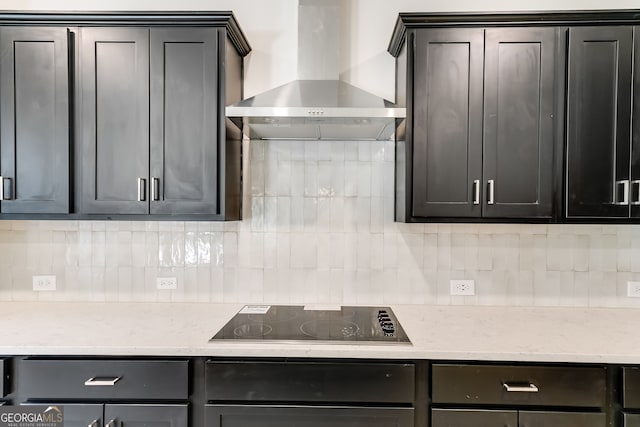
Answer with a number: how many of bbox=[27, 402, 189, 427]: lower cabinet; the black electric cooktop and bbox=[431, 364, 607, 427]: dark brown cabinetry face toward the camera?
3

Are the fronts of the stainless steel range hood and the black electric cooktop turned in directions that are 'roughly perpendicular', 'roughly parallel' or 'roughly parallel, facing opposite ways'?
roughly parallel

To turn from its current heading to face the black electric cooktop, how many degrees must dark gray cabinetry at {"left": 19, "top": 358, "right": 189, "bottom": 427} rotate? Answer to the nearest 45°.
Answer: approximately 90° to its left

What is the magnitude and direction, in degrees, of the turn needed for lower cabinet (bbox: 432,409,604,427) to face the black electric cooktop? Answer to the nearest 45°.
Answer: approximately 90° to its right

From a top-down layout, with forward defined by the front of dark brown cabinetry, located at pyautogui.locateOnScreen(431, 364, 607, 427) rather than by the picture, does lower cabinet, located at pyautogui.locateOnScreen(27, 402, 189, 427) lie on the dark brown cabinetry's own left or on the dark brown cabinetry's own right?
on the dark brown cabinetry's own right

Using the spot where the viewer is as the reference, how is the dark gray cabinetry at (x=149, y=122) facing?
facing the viewer

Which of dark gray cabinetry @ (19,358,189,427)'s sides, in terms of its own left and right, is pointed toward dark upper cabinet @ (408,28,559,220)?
left

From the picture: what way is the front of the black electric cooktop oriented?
toward the camera

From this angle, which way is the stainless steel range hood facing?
toward the camera

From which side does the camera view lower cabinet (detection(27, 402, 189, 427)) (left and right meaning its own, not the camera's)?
front
